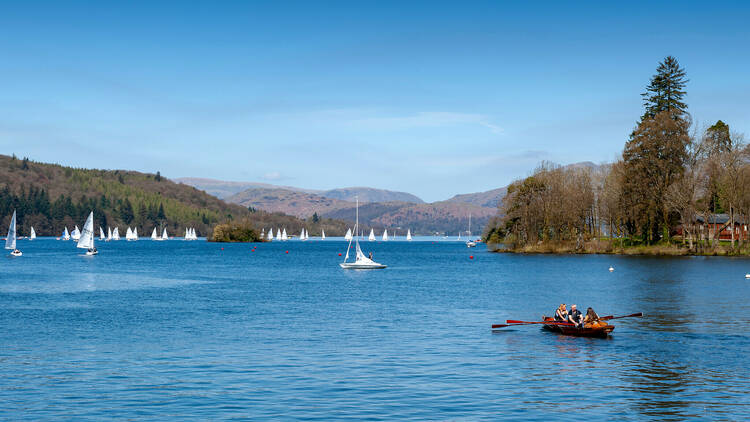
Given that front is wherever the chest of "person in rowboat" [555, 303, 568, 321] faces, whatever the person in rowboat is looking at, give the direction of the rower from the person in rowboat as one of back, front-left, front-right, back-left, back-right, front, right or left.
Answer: front

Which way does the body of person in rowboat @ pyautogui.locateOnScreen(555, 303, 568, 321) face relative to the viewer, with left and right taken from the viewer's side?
facing the viewer and to the right of the viewer

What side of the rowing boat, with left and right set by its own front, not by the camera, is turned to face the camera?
left
